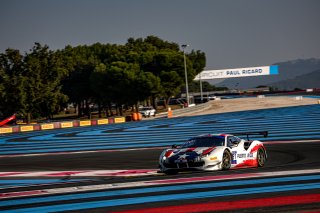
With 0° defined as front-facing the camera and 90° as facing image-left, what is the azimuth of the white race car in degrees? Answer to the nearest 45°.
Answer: approximately 45°

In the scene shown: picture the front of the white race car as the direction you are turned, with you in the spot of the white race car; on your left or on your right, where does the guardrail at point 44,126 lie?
on your right
